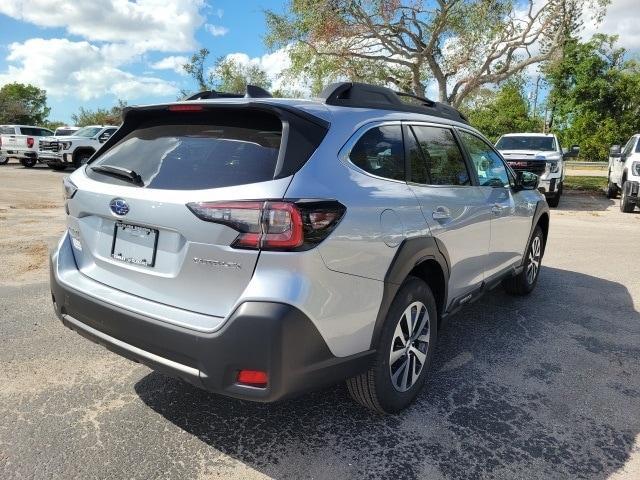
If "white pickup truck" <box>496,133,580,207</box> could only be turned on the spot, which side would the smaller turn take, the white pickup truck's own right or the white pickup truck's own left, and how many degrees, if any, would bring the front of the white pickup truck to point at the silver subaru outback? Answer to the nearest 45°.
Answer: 0° — it already faces it

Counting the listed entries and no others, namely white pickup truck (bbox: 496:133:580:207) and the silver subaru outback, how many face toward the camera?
1

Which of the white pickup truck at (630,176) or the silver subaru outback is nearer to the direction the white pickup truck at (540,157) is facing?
the silver subaru outback

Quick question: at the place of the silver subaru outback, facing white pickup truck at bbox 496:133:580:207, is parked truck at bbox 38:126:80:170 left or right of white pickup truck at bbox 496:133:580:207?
left

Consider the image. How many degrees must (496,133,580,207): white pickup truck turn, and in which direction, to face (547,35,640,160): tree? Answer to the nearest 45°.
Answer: approximately 180°

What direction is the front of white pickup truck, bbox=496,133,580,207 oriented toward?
toward the camera

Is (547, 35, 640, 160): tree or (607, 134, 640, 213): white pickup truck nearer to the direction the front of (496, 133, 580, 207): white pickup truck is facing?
the white pickup truck

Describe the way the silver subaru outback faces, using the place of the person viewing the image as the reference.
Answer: facing away from the viewer and to the right of the viewer

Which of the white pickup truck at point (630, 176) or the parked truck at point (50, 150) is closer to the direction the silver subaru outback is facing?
the white pickup truck

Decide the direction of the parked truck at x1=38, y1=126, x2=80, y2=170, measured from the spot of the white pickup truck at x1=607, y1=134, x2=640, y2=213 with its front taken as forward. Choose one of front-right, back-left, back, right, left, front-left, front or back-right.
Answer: back-right

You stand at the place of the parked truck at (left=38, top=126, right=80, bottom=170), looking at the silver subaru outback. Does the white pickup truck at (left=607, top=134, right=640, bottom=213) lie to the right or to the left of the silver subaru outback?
left

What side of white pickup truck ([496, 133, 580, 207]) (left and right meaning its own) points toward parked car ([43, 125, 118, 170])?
right

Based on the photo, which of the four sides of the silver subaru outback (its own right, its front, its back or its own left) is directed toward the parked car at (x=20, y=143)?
left

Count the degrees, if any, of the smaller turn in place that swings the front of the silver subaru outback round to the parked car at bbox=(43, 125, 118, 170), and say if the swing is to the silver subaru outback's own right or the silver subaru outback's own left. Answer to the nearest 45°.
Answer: approximately 90° to the silver subaru outback's own left

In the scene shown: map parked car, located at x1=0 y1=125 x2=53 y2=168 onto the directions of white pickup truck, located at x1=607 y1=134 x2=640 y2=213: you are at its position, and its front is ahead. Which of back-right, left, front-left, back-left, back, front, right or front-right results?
back-right

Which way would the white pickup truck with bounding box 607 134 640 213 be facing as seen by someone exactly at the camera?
facing the viewer and to the right of the viewer
